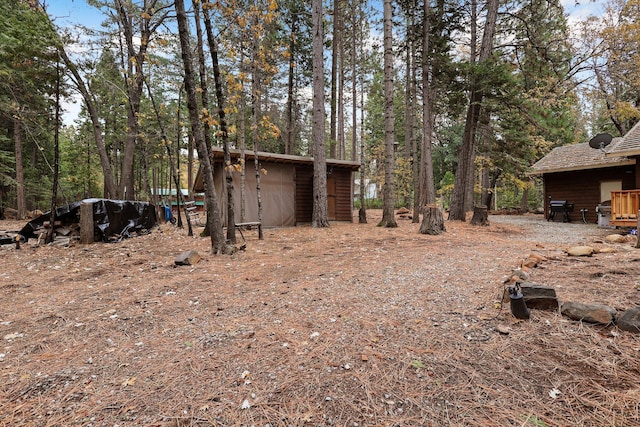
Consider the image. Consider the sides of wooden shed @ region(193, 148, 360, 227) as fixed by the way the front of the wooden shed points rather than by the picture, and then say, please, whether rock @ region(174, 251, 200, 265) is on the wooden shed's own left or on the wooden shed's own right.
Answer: on the wooden shed's own right

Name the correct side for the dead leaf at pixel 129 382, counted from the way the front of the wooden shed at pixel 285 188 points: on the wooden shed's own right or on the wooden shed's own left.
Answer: on the wooden shed's own right

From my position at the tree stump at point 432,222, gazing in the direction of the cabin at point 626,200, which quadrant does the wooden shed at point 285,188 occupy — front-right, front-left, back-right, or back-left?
back-left

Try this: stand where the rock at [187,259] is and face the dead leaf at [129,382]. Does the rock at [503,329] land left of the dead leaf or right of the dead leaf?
left

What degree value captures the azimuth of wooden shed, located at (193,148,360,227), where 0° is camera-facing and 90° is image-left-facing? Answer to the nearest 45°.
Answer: approximately 315°

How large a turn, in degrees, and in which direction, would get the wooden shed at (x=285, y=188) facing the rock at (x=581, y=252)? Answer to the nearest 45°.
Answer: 0° — it already faces it

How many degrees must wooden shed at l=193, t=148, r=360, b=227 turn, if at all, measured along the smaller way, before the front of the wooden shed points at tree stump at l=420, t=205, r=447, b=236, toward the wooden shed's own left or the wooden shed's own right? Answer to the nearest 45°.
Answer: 0° — it already faces it

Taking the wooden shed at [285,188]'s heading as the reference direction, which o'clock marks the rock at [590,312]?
The rock is roughly at 1 o'clock from the wooden shed.

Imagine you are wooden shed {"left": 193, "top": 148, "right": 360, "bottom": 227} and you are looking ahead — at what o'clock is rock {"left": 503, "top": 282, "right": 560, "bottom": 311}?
The rock is roughly at 1 o'clock from the wooden shed.
